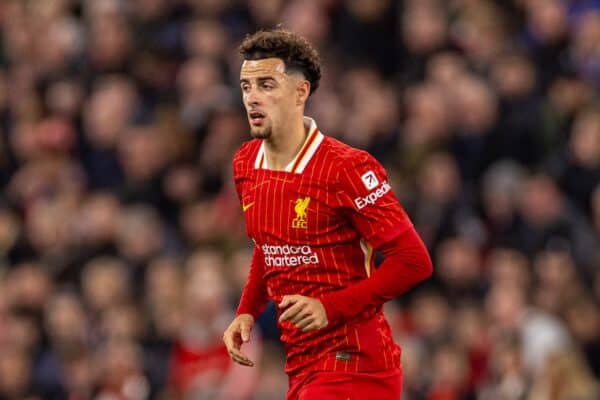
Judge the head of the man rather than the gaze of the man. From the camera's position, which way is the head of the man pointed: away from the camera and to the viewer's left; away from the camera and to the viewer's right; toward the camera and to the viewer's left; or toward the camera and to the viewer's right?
toward the camera and to the viewer's left

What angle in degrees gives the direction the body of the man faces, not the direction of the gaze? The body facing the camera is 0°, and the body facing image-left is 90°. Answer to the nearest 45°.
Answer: approximately 45°
